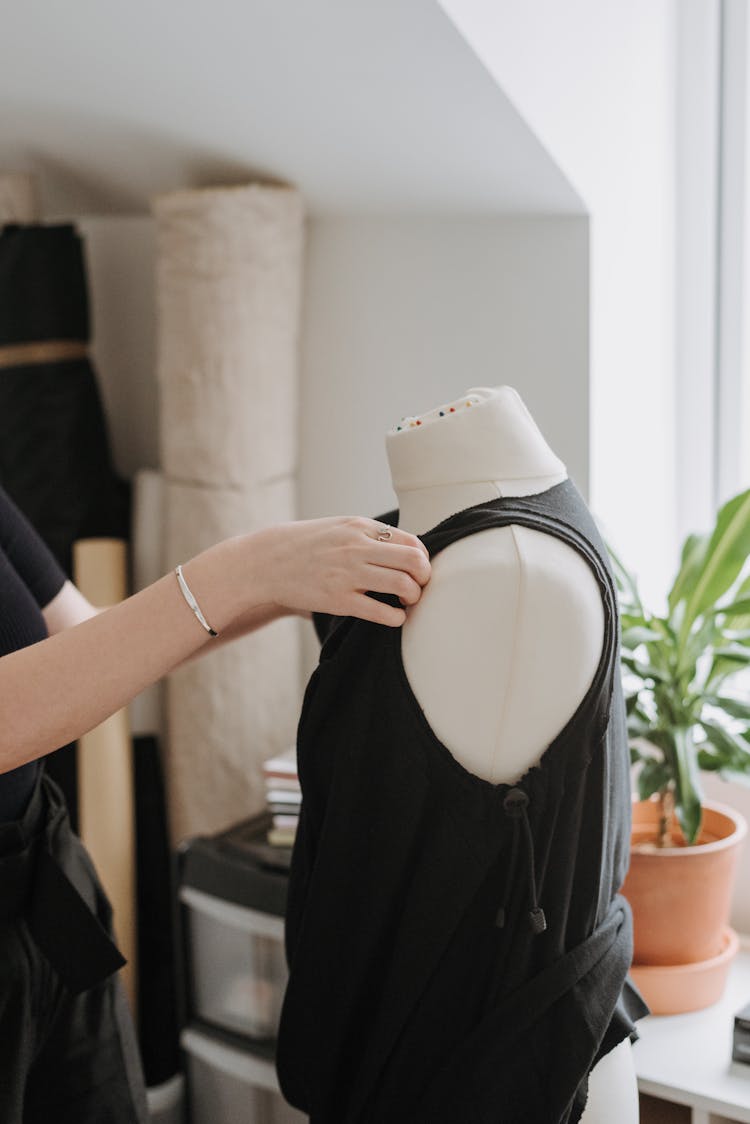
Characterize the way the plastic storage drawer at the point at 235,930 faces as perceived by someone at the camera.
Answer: facing the viewer and to the left of the viewer

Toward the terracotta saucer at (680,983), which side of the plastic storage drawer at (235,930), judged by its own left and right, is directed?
left

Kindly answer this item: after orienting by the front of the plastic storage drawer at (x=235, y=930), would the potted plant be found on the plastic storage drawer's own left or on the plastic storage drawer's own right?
on the plastic storage drawer's own left

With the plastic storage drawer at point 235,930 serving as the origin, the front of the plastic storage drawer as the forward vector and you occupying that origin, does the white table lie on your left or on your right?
on your left

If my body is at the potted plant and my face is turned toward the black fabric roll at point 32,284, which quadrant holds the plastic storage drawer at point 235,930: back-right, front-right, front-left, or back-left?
front-left
